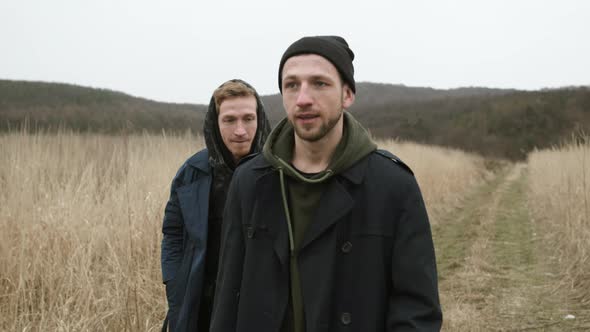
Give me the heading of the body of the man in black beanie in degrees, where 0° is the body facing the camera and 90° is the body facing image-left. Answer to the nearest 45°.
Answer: approximately 45°

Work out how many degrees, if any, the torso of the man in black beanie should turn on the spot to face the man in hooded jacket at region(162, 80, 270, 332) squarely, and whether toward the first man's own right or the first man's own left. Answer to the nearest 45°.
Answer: approximately 90° to the first man's own right
